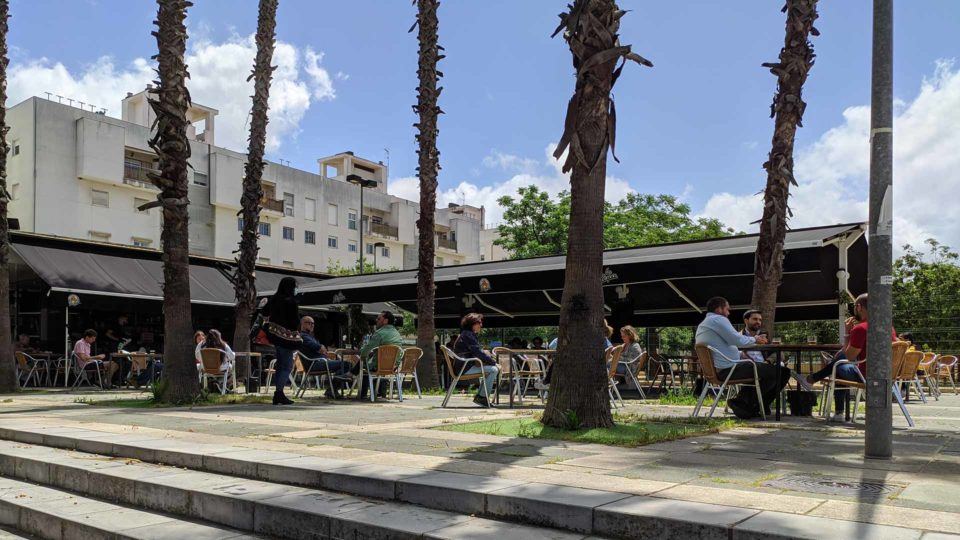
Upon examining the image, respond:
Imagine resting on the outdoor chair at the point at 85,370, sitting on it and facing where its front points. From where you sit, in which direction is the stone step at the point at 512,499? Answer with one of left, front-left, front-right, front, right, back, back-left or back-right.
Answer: right

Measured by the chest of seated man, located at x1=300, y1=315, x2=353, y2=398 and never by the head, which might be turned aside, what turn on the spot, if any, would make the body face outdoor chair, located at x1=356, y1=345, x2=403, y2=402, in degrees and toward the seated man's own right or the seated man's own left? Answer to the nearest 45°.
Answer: approximately 45° to the seated man's own right

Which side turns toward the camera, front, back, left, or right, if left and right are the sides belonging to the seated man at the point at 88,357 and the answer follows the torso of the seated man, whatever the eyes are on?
right

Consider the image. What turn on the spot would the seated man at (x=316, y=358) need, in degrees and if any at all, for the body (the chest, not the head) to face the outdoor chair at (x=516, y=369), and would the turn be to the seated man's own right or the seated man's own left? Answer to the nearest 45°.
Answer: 0° — they already face it

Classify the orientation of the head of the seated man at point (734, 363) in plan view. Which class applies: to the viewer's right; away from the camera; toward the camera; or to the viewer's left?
to the viewer's right

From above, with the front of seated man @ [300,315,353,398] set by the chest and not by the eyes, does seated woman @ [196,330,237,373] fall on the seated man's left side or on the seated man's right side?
on the seated man's left side
